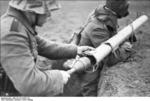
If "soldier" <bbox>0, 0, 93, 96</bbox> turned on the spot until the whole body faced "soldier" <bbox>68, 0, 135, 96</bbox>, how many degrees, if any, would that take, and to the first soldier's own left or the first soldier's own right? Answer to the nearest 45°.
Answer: approximately 45° to the first soldier's own left

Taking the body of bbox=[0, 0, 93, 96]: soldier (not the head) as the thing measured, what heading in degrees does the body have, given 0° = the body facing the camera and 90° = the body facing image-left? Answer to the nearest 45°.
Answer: approximately 270°
